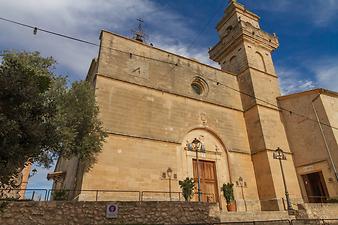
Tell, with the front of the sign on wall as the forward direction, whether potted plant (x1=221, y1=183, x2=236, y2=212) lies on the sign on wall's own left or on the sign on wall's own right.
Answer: on the sign on wall's own left

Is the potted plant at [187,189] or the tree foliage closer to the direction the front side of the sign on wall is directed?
the tree foliage

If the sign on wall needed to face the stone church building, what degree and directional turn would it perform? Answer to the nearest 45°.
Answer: approximately 135° to its left

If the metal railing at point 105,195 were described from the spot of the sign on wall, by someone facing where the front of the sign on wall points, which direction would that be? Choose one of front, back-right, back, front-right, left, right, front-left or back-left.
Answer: back

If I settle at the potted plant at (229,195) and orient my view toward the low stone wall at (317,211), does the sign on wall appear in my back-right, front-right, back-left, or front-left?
back-right

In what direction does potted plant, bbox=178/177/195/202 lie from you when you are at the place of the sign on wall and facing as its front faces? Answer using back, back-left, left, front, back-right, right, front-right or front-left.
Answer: back-left

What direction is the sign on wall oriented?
toward the camera

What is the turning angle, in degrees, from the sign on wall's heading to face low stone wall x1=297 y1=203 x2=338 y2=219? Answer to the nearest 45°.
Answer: approximately 90° to its left

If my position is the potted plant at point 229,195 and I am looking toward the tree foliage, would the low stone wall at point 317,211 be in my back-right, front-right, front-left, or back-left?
back-left
